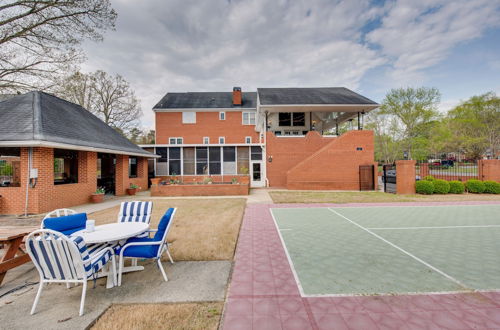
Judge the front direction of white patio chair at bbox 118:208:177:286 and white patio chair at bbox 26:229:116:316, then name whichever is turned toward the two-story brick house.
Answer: white patio chair at bbox 26:229:116:316

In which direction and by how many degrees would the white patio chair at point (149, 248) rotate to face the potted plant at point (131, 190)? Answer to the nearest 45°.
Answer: approximately 90° to its right

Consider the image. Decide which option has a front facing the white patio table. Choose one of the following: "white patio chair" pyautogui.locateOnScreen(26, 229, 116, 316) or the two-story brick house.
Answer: the white patio chair

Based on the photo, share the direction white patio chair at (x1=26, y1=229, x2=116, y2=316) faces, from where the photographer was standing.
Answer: facing away from the viewer and to the right of the viewer

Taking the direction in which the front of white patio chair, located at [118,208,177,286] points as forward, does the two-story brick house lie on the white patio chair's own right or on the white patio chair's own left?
on the white patio chair's own right

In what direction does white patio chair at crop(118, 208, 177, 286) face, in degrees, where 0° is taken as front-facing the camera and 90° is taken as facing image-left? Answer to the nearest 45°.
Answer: approximately 90°

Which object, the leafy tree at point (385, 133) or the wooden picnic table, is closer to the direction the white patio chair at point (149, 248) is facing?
the wooden picnic table

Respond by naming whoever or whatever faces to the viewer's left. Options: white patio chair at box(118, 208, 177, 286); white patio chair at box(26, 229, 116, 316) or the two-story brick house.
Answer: white patio chair at box(118, 208, 177, 286)
